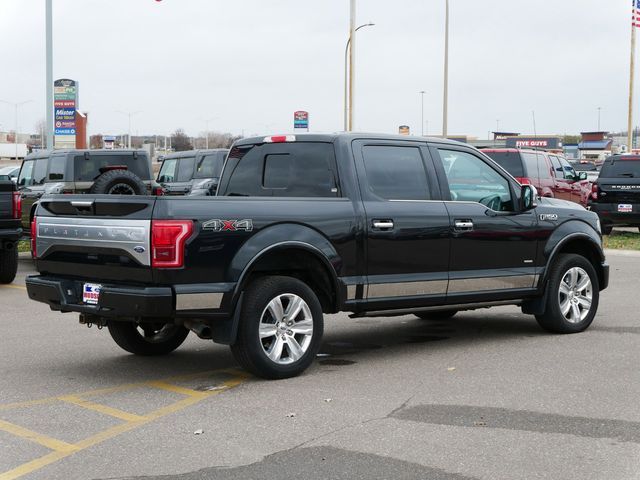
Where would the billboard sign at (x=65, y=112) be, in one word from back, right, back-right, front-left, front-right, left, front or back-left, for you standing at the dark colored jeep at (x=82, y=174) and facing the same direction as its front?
front-right

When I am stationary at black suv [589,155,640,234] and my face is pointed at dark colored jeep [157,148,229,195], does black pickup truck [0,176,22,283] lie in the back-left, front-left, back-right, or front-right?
front-left

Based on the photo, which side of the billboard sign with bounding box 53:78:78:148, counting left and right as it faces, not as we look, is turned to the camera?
front

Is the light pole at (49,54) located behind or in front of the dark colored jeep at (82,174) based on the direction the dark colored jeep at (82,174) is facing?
in front

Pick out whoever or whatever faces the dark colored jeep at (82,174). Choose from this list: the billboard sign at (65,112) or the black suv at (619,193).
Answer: the billboard sign

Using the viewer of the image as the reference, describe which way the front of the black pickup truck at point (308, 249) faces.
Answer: facing away from the viewer and to the right of the viewer

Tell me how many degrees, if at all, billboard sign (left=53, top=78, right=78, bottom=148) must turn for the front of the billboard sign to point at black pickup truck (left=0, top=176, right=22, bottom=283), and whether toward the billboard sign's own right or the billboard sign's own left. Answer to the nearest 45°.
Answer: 0° — it already faces it

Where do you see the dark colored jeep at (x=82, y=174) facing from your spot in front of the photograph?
facing away from the viewer and to the left of the viewer

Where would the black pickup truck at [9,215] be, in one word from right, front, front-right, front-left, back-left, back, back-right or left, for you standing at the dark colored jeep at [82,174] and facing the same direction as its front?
back-left
